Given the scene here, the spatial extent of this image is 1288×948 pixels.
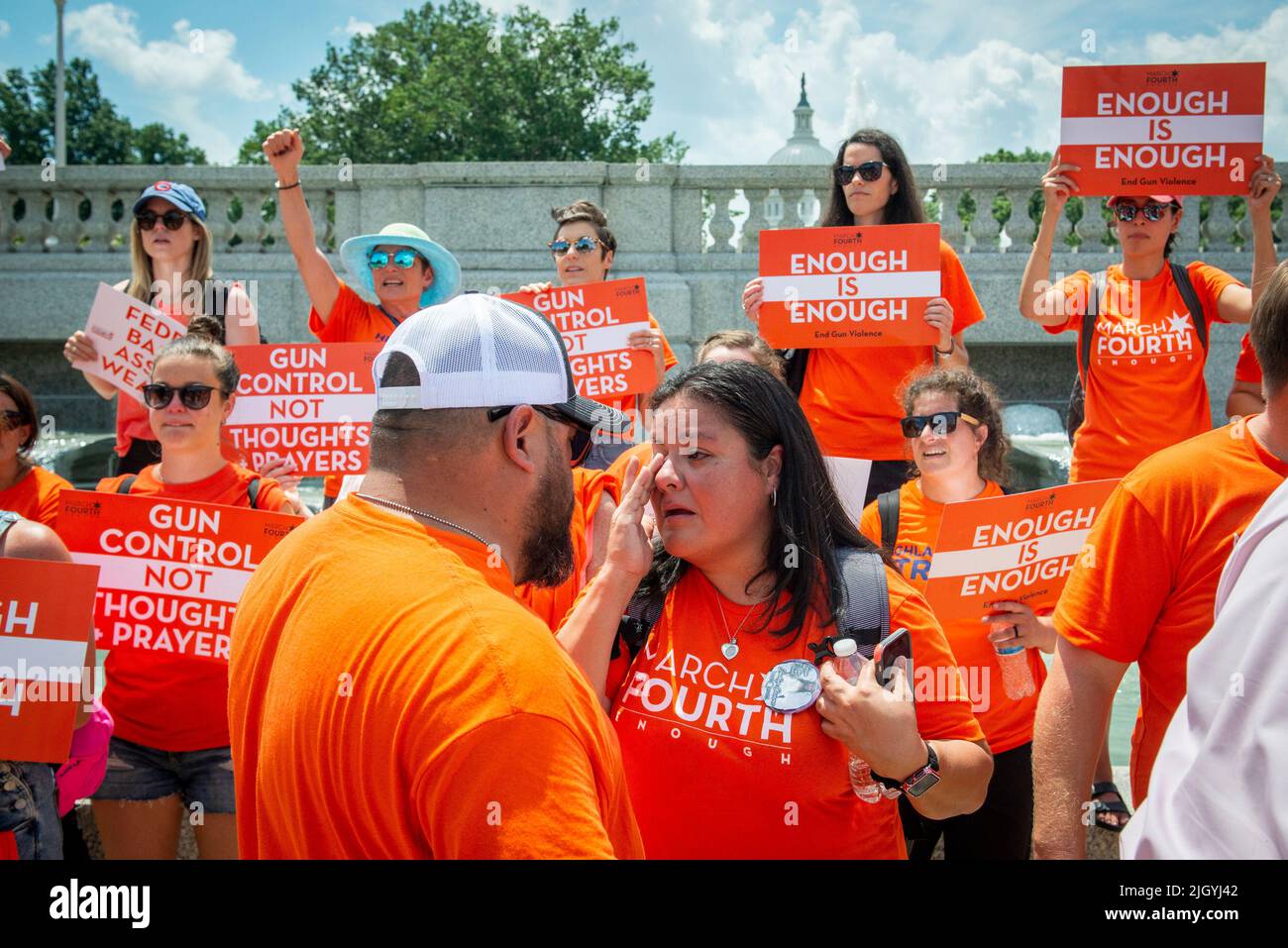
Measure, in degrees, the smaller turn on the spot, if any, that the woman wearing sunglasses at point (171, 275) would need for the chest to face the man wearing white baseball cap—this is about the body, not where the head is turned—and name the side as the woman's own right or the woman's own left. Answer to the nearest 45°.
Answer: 0° — they already face them

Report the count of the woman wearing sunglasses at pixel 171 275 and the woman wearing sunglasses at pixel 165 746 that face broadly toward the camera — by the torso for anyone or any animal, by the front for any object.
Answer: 2

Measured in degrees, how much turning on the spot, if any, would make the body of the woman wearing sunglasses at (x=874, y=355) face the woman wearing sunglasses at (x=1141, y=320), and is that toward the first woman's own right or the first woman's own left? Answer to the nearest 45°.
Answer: approximately 135° to the first woman's own left

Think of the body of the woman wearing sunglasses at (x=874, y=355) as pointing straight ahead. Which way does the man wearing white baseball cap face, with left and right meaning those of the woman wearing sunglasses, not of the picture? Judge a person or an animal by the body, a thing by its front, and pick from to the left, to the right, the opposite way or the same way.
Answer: the opposite way

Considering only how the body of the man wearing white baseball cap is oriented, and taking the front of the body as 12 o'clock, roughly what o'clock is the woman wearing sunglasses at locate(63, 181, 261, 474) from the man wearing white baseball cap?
The woman wearing sunglasses is roughly at 10 o'clock from the man wearing white baseball cap.

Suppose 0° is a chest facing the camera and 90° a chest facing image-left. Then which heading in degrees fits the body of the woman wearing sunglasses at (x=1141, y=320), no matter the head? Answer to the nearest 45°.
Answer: approximately 0°

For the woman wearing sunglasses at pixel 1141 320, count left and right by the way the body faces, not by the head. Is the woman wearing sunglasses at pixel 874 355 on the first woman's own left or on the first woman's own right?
on the first woman's own right

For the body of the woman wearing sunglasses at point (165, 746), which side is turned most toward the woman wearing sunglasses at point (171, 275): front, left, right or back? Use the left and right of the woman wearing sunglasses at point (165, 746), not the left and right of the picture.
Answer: back

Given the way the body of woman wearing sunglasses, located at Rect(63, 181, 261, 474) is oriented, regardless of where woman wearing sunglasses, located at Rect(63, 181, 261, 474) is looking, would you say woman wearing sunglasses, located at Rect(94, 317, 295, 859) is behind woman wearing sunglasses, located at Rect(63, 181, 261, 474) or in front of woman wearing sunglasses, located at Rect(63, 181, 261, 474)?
in front

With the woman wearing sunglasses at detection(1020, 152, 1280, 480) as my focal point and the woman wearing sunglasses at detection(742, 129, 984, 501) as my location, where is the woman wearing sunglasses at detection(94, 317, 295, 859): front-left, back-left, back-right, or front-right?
back-right

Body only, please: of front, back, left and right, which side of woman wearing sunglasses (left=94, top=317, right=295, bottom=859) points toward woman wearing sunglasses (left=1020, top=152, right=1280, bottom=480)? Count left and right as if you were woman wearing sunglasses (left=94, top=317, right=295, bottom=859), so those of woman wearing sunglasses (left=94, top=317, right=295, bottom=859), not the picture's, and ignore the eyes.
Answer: left
